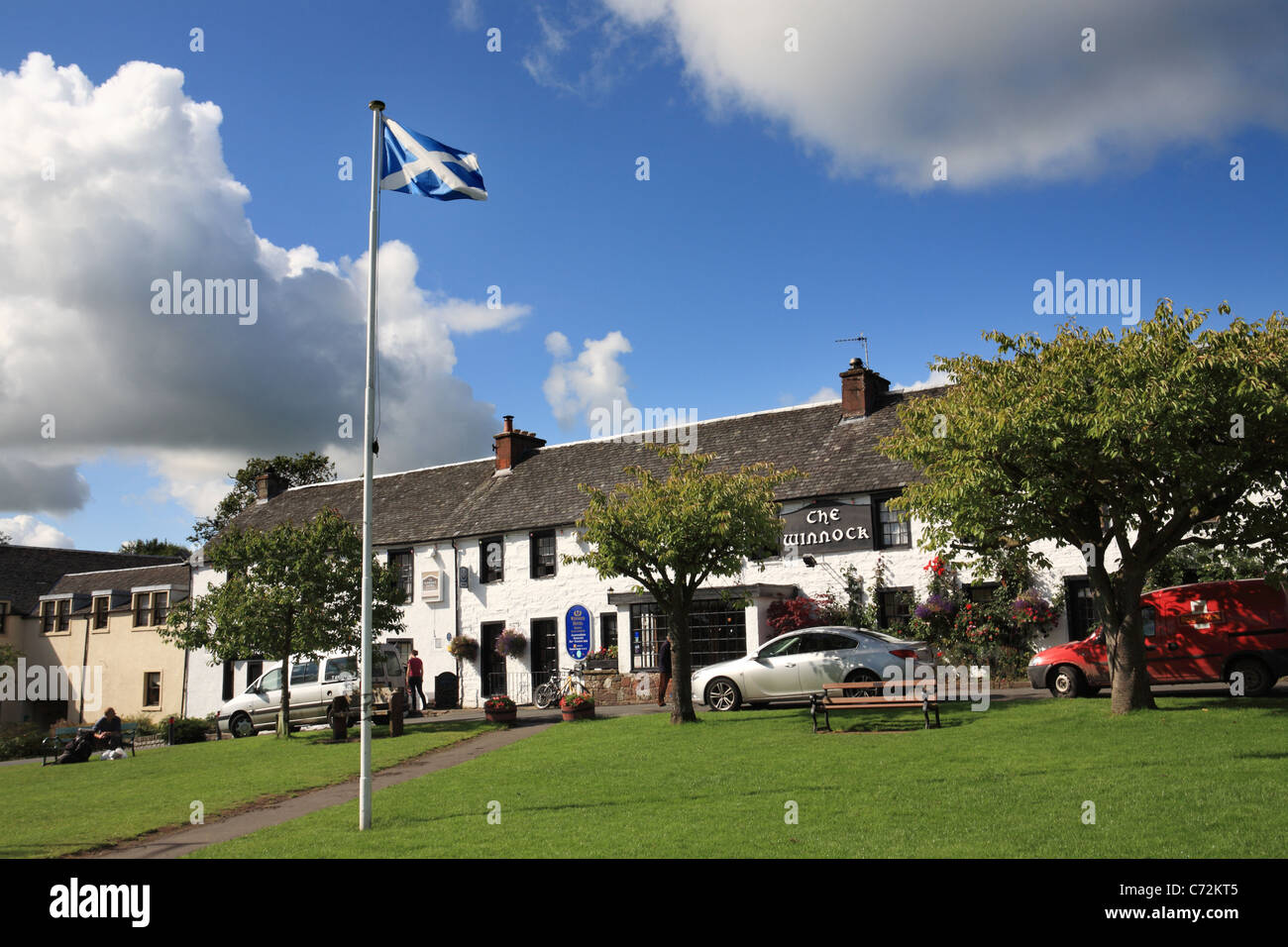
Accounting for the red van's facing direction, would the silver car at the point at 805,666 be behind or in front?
in front

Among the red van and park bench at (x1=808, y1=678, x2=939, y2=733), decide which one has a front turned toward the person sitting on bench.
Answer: the red van

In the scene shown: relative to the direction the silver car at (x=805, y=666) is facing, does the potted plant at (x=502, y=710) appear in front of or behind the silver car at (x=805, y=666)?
in front

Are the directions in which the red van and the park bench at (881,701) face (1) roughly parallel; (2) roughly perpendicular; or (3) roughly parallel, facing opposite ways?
roughly perpendicular

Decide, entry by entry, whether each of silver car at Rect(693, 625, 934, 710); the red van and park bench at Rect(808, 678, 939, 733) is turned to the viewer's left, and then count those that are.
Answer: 2

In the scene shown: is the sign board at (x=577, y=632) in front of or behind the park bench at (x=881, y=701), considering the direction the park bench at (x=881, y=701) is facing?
behind

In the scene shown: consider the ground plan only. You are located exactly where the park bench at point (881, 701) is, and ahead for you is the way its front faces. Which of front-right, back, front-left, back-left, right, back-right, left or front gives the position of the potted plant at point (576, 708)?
back-right

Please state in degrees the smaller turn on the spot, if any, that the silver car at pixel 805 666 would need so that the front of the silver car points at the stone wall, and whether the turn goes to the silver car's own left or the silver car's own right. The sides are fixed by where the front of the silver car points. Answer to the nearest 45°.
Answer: approximately 45° to the silver car's own right

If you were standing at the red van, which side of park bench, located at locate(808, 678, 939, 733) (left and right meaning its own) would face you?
left

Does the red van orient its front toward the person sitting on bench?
yes

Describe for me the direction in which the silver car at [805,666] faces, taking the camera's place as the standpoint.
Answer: facing to the left of the viewer

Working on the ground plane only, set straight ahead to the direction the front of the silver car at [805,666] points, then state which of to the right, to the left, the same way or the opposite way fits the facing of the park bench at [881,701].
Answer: to the left

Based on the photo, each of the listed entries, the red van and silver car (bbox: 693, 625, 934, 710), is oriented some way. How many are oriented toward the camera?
0

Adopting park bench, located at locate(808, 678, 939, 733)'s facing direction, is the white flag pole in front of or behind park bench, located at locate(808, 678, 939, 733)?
in front

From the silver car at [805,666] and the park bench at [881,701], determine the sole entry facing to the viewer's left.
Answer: the silver car

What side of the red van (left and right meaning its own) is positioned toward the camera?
left
